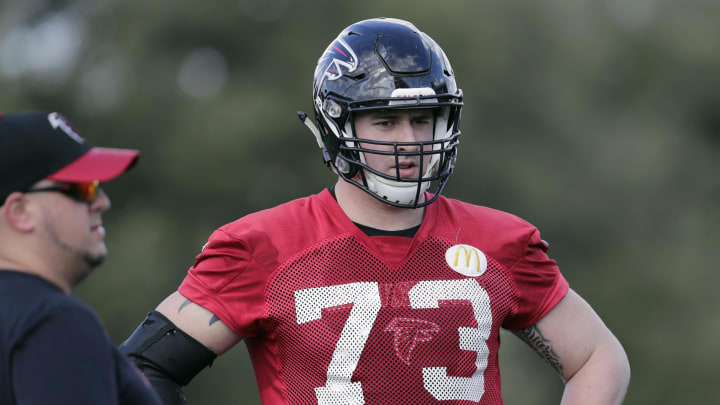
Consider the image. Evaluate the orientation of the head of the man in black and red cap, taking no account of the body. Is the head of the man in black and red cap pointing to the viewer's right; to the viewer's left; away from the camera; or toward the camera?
to the viewer's right

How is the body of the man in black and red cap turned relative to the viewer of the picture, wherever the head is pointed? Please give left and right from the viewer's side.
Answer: facing to the right of the viewer
